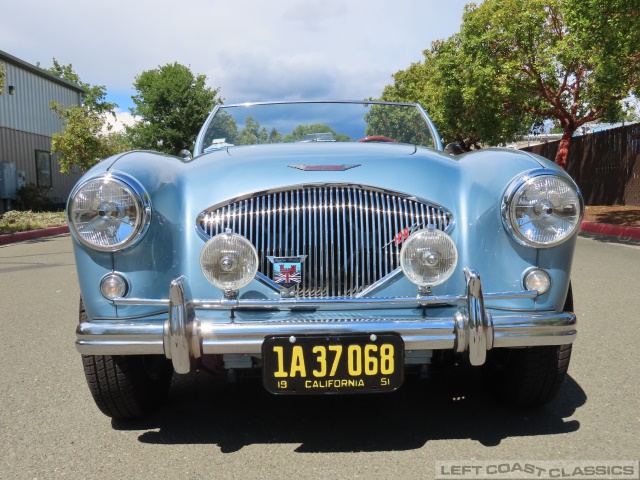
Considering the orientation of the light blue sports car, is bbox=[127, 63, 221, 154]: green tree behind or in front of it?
behind

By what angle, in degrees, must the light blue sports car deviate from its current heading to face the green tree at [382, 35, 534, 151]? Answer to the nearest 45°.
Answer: approximately 180°

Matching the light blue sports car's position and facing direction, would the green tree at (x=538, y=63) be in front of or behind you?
behind

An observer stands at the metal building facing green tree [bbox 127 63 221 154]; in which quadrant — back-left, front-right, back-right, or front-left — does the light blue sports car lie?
back-right

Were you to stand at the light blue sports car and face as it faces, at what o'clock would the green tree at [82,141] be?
The green tree is roughly at 5 o'clock from the light blue sports car.

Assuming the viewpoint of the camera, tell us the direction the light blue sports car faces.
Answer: facing the viewer

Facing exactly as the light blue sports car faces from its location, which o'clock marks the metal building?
The metal building is roughly at 5 o'clock from the light blue sports car.

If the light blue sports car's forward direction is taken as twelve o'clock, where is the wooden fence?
The wooden fence is roughly at 7 o'clock from the light blue sports car.
